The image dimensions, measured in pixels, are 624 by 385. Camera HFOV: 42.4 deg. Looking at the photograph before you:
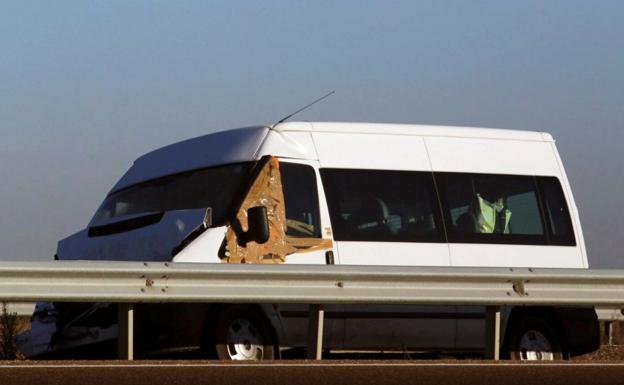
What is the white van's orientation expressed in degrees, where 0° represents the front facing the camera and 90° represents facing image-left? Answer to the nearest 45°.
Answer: approximately 45°
